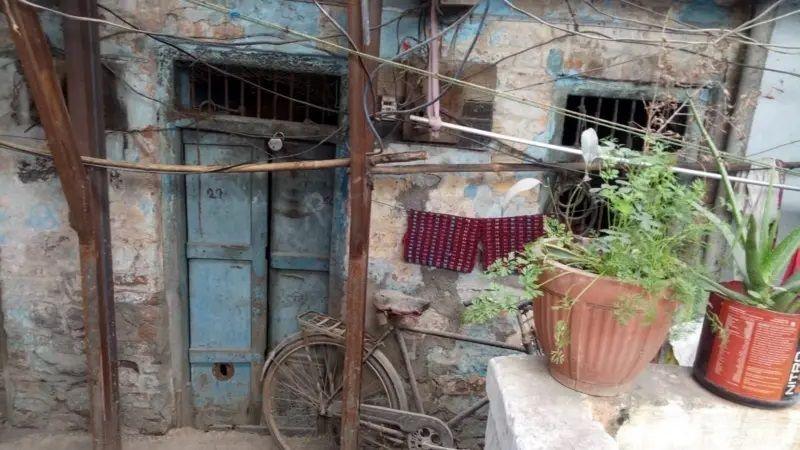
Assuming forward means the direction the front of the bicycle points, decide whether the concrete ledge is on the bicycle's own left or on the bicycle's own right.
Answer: on the bicycle's own right

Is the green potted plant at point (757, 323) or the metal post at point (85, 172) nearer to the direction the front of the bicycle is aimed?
the green potted plant

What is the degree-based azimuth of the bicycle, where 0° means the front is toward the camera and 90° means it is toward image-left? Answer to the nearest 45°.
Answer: approximately 270°

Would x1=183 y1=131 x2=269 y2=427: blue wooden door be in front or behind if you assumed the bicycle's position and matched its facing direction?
behind

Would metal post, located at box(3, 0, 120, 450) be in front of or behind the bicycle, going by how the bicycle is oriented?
behind

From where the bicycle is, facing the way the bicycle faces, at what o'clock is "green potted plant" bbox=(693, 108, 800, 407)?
The green potted plant is roughly at 2 o'clock from the bicycle.
